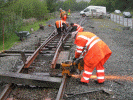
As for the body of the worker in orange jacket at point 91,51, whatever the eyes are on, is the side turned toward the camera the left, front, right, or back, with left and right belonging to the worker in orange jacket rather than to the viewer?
left

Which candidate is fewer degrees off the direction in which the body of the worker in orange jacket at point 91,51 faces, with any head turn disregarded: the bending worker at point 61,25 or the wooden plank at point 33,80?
the wooden plank

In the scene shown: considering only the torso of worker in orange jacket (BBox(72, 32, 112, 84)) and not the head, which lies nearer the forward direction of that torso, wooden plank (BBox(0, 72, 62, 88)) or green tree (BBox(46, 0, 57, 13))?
the wooden plank

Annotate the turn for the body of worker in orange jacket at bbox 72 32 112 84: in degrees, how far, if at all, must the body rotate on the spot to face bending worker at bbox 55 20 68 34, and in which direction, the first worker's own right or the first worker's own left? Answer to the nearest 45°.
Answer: approximately 90° to the first worker's own right

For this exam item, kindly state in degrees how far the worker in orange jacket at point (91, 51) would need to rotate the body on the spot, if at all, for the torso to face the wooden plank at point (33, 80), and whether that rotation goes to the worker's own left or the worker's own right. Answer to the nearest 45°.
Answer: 0° — they already face it

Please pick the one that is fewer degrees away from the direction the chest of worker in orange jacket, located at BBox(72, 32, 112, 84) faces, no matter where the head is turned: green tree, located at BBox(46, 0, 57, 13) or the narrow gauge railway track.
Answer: the narrow gauge railway track

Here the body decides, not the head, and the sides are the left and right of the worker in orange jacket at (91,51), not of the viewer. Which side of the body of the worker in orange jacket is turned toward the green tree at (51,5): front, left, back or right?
right
